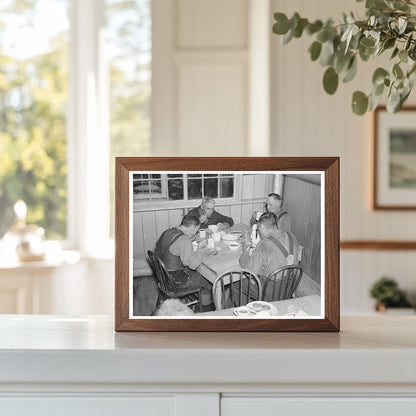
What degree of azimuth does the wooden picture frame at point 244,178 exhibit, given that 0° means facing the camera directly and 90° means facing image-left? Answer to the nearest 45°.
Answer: approximately 0°

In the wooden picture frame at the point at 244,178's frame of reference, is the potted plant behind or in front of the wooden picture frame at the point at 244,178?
behind

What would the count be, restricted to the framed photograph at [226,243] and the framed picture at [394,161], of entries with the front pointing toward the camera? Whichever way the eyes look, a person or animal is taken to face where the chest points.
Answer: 2

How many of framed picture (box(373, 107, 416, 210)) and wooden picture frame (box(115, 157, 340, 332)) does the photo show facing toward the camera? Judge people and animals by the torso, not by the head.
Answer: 2

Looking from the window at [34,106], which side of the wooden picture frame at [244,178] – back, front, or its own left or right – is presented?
back

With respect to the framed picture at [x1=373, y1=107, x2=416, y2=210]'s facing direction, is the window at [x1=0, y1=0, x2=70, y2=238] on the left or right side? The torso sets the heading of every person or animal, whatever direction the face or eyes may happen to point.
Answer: on its right

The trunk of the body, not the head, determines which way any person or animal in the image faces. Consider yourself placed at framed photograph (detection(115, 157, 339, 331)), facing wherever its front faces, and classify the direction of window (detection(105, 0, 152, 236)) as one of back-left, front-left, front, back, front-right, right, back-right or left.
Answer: back

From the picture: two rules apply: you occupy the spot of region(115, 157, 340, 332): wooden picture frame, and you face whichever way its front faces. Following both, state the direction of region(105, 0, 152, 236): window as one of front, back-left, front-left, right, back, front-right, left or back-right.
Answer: back

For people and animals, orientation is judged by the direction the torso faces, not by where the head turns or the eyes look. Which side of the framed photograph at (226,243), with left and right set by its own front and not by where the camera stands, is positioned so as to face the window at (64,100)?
back
